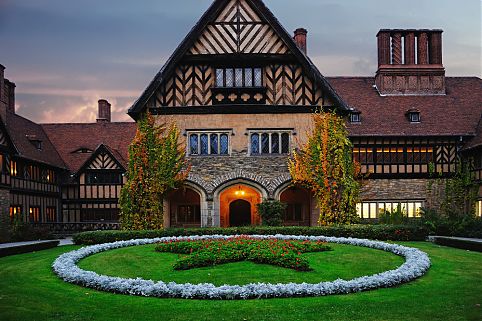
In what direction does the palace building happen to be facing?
toward the camera

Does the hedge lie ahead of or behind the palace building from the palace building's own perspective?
ahead

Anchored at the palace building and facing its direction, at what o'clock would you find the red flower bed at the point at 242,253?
The red flower bed is roughly at 12 o'clock from the palace building.

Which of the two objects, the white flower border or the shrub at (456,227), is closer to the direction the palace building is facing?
the white flower border

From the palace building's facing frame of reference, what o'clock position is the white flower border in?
The white flower border is roughly at 12 o'clock from the palace building.

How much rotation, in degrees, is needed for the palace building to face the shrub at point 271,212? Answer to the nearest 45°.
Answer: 0° — it already faces it
